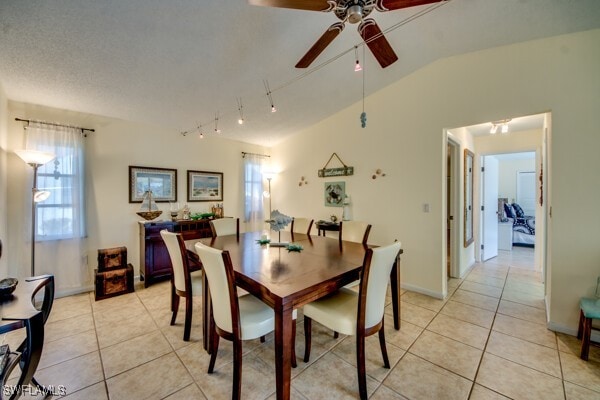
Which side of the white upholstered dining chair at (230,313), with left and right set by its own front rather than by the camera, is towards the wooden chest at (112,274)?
left

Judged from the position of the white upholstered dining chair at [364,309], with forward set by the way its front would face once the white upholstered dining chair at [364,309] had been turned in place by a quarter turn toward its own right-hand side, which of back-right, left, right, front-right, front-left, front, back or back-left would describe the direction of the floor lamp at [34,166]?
back-left

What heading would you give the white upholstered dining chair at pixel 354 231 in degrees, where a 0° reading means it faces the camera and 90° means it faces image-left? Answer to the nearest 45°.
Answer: approximately 45°

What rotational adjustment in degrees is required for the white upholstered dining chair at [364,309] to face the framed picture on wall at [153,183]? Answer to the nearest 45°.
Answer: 0° — it already faces it

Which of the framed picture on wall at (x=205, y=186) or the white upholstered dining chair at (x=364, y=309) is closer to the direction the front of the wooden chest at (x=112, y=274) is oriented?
the white upholstered dining chair

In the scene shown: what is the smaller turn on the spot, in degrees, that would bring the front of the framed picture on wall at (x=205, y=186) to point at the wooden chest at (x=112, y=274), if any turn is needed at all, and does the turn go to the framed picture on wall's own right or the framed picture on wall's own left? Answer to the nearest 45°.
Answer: approximately 45° to the framed picture on wall's own right

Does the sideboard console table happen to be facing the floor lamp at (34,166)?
no

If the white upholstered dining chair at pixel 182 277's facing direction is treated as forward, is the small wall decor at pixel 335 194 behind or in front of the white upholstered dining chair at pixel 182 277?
in front

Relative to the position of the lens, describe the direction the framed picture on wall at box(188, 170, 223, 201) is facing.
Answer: facing the viewer

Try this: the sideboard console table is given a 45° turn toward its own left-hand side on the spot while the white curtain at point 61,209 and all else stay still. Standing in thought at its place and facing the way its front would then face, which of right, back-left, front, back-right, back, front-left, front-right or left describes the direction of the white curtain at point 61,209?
back

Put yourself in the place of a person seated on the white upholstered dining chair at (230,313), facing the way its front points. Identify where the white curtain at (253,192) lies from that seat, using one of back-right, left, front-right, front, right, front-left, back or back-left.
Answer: front-left

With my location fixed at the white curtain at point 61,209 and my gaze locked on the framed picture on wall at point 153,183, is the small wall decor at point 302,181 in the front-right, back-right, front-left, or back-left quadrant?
front-right

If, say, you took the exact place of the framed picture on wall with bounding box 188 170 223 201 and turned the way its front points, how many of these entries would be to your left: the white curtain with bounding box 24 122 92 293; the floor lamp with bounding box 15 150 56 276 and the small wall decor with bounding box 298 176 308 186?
1

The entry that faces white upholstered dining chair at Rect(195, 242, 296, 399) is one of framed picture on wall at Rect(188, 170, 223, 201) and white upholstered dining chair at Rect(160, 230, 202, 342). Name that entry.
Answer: the framed picture on wall

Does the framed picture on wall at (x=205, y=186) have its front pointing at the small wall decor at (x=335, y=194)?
no

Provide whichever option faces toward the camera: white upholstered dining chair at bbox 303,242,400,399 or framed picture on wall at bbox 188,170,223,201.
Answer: the framed picture on wall

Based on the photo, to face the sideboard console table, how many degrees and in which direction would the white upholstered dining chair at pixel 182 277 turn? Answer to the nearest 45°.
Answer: approximately 45° to its left

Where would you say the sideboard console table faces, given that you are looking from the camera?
facing the viewer and to the right of the viewer

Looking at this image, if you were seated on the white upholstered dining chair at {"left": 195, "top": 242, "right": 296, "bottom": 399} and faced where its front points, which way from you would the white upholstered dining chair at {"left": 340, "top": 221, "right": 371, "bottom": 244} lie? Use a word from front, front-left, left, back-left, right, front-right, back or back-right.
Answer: front

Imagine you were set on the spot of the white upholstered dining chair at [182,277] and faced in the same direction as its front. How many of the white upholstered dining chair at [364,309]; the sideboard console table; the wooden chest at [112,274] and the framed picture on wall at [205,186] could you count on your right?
1

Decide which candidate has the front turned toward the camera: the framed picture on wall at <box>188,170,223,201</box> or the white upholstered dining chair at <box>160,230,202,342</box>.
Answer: the framed picture on wall

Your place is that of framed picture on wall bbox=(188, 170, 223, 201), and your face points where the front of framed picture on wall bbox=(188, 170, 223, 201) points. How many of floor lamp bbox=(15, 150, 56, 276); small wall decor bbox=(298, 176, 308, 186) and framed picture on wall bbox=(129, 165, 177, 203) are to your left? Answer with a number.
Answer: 1

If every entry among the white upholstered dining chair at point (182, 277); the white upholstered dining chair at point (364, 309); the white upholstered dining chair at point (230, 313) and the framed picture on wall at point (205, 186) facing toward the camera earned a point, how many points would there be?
1
